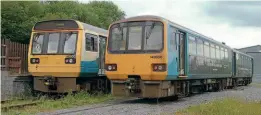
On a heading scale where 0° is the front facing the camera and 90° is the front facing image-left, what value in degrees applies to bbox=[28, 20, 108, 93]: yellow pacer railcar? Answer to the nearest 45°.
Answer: approximately 45°

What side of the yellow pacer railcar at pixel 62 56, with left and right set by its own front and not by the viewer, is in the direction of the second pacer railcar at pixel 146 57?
left

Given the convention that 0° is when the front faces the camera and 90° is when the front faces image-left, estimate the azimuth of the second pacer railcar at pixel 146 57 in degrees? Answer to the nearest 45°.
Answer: approximately 45°

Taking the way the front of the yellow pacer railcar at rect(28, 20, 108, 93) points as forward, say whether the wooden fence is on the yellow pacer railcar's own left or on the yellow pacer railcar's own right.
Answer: on the yellow pacer railcar's own right
